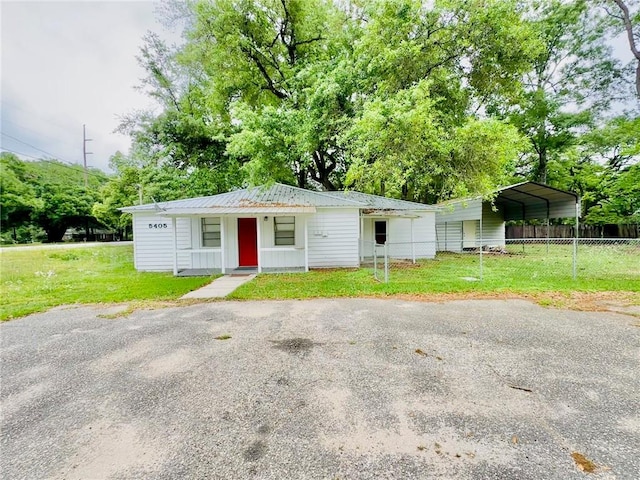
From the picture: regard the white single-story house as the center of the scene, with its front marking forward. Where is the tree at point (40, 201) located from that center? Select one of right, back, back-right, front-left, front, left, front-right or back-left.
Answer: back-right

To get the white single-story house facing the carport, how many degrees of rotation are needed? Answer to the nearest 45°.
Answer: approximately 90° to its left

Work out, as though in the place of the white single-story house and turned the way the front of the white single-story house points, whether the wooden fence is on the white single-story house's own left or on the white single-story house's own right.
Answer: on the white single-story house's own left

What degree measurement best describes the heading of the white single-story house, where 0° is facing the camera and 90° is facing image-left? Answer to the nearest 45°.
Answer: approximately 0°

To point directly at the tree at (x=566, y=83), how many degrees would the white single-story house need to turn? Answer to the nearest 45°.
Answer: approximately 90° to its left
